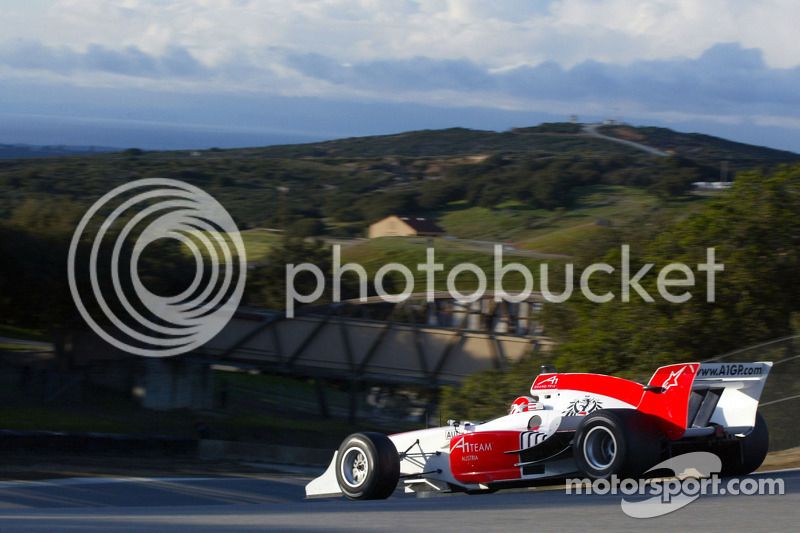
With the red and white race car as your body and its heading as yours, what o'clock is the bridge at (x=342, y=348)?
The bridge is roughly at 1 o'clock from the red and white race car.

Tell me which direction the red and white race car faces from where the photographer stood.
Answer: facing away from the viewer and to the left of the viewer
